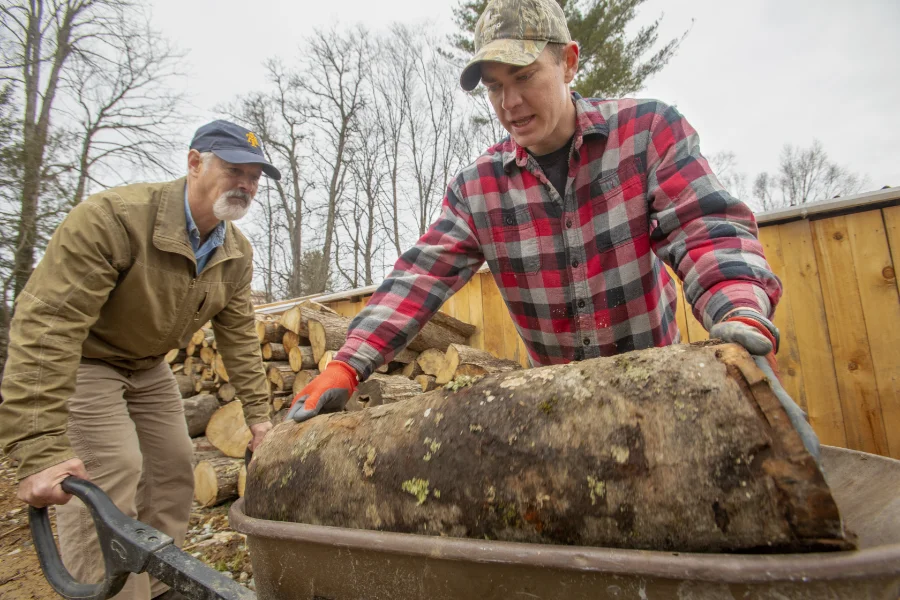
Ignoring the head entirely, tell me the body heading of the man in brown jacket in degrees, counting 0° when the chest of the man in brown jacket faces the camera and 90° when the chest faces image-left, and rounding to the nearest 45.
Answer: approximately 315°

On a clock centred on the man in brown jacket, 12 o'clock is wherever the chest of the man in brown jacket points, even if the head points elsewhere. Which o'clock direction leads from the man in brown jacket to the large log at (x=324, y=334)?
The large log is roughly at 9 o'clock from the man in brown jacket.

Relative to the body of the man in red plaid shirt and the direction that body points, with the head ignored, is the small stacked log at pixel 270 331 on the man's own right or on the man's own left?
on the man's own right

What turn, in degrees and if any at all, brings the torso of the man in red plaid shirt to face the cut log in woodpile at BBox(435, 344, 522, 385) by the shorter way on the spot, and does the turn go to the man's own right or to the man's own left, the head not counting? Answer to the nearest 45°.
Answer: approximately 180°

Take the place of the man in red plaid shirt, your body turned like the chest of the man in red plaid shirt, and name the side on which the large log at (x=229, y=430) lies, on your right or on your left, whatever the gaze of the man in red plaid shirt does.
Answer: on your right

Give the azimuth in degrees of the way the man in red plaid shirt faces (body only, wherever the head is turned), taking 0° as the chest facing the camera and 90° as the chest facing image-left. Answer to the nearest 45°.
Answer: approximately 0°

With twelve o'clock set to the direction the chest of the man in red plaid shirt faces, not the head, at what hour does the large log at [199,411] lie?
The large log is roughly at 4 o'clock from the man in red plaid shirt.

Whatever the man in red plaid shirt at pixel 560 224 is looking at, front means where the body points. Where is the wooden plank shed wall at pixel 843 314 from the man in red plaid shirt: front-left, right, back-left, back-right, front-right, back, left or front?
back-left
